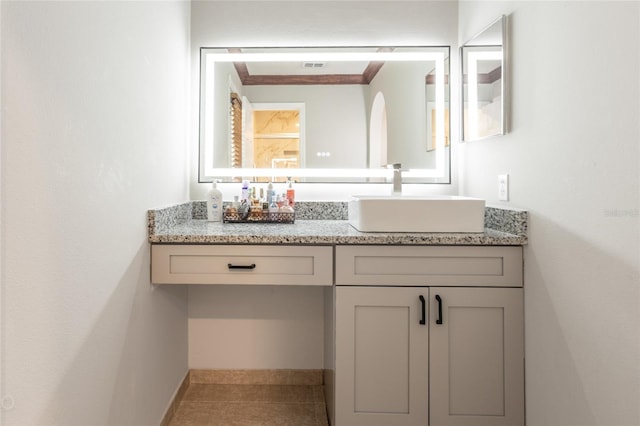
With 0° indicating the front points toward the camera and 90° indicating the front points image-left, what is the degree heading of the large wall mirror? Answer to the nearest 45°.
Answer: approximately 0°

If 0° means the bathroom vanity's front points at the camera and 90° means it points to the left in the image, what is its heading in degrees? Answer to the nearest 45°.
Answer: approximately 0°

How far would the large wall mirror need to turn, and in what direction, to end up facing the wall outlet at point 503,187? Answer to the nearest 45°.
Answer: approximately 45° to its left

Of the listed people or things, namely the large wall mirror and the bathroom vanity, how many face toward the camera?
2

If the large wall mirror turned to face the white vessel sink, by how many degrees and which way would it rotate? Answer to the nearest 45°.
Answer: approximately 45° to its left
